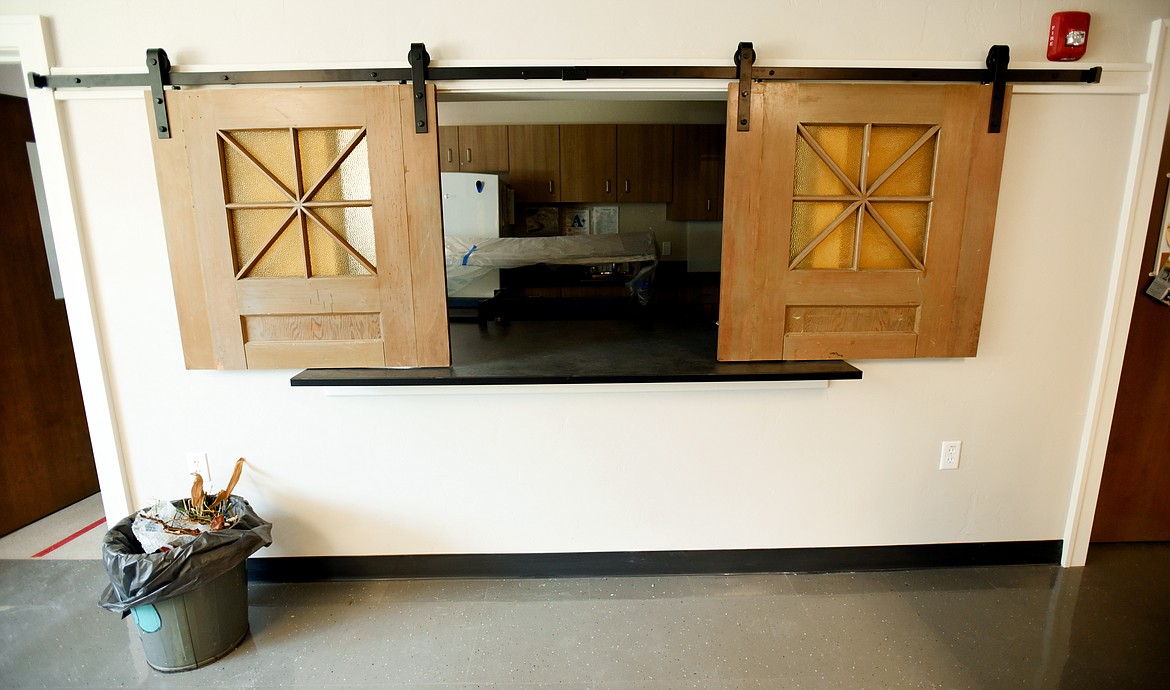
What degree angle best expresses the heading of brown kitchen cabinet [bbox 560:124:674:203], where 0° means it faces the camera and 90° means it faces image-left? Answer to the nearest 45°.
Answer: approximately 0°

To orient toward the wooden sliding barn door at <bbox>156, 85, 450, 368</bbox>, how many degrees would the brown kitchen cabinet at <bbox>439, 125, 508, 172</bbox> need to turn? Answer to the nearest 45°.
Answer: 0° — it already faces it

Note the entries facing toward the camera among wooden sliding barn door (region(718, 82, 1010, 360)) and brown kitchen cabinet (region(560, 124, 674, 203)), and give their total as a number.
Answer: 2

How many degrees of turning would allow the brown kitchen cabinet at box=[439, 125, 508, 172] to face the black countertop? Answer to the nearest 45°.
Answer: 0° — it already faces it

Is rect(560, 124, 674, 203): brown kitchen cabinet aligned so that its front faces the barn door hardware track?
yes
